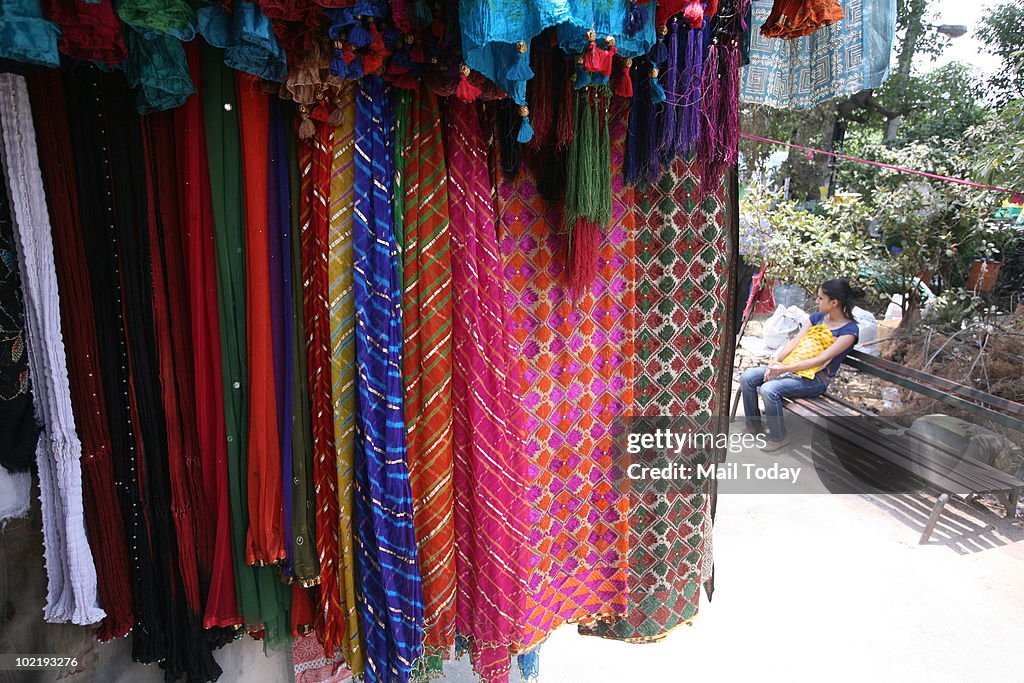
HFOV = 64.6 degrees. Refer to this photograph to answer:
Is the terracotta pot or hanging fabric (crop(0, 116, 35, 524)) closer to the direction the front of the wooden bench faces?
the hanging fabric

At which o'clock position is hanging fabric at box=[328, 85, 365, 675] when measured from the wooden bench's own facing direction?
The hanging fabric is roughly at 11 o'clock from the wooden bench.

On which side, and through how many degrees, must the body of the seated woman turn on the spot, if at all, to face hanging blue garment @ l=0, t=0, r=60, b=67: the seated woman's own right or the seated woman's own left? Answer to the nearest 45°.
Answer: approximately 45° to the seated woman's own left

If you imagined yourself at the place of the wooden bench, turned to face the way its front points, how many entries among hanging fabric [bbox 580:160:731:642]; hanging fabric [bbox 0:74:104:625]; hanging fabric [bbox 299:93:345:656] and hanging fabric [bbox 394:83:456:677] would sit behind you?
0

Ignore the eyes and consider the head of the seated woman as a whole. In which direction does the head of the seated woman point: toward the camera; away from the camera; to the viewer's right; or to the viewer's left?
to the viewer's left

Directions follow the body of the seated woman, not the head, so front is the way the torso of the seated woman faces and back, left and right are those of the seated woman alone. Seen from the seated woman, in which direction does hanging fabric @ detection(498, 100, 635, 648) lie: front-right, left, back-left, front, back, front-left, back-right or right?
front-left

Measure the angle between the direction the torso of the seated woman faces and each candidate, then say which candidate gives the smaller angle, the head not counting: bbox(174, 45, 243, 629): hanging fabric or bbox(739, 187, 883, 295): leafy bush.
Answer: the hanging fabric

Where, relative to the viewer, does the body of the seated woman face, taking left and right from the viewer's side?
facing the viewer and to the left of the viewer

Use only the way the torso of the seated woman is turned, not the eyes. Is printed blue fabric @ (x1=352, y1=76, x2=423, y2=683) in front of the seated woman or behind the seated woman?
in front

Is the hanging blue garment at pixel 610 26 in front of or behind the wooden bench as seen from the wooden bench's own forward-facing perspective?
in front

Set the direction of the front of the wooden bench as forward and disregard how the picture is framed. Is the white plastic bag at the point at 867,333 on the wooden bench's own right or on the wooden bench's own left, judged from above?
on the wooden bench's own right

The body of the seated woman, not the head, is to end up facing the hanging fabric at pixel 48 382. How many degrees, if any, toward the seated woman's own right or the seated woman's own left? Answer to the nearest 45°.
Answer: approximately 45° to the seated woman's own left
